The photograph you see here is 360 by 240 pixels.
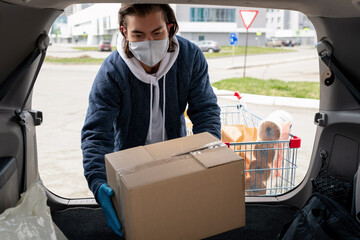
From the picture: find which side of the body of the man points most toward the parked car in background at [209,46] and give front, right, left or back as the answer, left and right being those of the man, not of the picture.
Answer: back

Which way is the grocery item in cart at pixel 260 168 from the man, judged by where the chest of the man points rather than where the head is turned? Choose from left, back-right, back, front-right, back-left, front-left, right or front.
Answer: back-left

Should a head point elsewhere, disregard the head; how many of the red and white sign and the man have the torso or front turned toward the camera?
2

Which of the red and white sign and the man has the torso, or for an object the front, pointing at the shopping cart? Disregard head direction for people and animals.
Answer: the red and white sign

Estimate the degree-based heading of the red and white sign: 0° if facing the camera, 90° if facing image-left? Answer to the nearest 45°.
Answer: approximately 0°

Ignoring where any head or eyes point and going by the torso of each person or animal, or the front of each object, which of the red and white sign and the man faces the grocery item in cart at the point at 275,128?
the red and white sign

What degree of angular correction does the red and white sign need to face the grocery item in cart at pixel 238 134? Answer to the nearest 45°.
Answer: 0° — it already faces it

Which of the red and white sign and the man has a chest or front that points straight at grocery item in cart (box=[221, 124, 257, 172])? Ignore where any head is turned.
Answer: the red and white sign

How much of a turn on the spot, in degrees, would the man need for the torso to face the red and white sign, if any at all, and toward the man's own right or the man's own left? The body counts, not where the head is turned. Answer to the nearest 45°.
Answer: approximately 180°

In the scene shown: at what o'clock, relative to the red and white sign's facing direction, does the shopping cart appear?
The shopping cart is roughly at 12 o'clock from the red and white sign.

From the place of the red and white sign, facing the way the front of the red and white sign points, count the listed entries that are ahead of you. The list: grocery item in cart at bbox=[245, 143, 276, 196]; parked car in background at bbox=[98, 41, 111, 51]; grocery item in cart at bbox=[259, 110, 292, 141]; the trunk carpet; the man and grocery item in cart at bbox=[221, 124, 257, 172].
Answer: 5

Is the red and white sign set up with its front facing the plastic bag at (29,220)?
yes

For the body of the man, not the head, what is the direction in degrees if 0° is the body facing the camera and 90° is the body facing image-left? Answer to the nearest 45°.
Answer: approximately 0°

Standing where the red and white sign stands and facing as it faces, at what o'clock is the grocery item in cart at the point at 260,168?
The grocery item in cart is roughly at 12 o'clock from the red and white sign.
